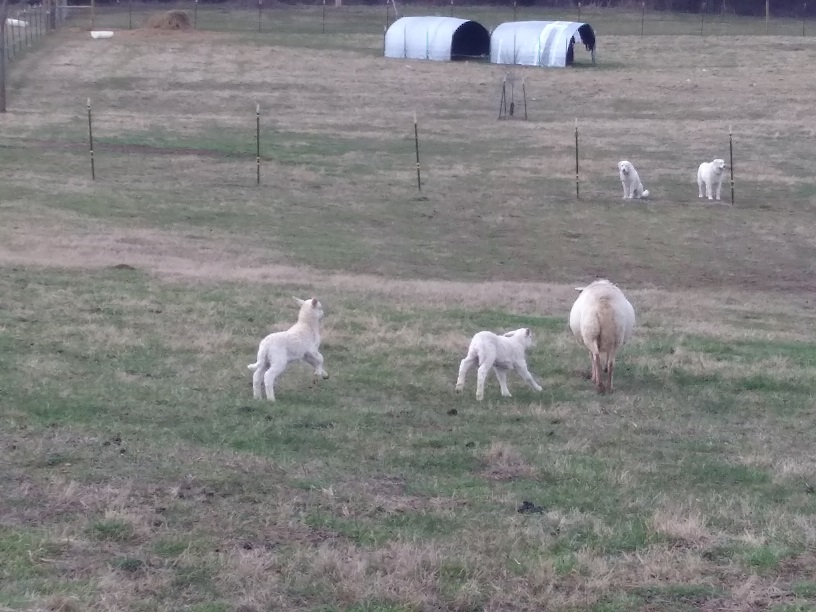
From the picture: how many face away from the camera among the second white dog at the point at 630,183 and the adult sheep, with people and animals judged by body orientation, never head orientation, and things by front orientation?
1

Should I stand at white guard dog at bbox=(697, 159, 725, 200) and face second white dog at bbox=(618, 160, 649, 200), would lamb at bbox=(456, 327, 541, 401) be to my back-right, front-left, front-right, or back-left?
front-left

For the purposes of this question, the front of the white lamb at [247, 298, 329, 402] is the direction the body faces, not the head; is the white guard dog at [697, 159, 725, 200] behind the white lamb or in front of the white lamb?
in front

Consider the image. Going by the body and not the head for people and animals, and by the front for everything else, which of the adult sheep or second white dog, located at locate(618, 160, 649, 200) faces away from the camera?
the adult sheep

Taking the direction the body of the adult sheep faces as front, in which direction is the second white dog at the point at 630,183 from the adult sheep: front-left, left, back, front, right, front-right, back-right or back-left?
front

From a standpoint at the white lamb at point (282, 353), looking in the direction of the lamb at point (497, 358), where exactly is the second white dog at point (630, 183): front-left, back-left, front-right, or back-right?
front-left

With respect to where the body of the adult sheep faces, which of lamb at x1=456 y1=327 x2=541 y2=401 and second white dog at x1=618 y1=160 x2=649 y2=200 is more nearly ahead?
the second white dog

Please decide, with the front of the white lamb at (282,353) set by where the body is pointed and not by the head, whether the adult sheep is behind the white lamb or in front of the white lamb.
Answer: in front

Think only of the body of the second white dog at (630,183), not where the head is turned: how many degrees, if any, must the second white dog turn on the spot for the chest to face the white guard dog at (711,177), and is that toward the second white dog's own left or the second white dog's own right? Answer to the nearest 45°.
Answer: approximately 135° to the second white dog's own left

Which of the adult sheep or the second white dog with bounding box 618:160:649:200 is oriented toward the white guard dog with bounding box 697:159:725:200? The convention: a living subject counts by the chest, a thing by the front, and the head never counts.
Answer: the adult sheep

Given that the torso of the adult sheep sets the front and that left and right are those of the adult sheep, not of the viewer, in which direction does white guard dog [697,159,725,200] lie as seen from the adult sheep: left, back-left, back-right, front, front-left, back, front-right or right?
front

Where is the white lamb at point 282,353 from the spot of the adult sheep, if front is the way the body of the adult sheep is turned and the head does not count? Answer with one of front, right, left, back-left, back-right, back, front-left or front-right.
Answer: back-left

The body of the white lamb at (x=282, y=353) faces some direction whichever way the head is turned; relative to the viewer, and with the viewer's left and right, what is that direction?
facing away from the viewer and to the right of the viewer

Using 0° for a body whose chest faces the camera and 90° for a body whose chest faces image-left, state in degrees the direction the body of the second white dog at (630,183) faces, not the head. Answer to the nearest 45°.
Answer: approximately 45°

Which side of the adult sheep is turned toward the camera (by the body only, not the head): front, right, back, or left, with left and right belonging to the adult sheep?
back
